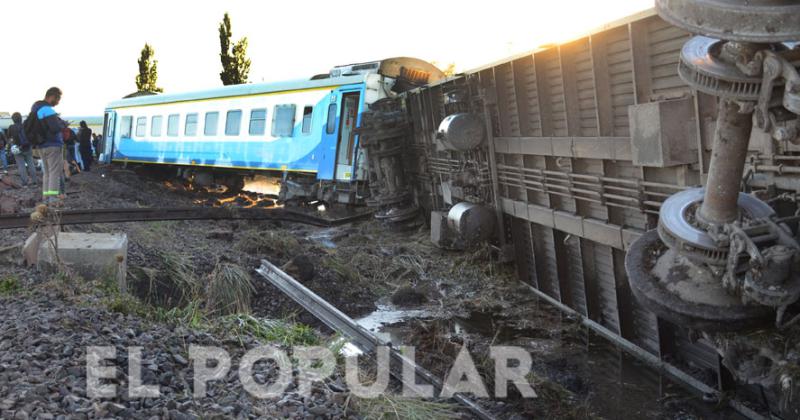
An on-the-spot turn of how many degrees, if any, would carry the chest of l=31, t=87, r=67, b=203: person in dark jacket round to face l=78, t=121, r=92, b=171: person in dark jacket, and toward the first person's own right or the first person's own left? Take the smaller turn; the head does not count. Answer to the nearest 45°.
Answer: approximately 90° to the first person's own left

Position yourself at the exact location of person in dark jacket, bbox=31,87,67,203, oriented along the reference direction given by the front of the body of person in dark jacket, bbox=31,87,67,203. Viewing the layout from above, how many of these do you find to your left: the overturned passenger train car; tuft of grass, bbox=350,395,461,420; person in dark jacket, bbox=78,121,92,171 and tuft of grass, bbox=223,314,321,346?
1

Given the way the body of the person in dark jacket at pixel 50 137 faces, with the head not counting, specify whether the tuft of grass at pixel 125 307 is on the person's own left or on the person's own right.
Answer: on the person's own right

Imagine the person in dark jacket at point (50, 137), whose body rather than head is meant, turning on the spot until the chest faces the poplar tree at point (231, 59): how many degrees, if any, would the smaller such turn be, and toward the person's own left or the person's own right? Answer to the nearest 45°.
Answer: approximately 90° to the person's own left

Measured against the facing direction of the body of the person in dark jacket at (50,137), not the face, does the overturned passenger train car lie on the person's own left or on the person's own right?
on the person's own right

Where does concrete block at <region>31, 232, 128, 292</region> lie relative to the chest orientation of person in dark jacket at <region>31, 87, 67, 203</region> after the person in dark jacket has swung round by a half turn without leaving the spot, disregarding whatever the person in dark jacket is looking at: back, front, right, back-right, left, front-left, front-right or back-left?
left

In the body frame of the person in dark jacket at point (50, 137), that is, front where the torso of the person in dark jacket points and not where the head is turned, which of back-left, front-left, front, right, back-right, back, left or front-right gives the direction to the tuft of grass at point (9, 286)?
right

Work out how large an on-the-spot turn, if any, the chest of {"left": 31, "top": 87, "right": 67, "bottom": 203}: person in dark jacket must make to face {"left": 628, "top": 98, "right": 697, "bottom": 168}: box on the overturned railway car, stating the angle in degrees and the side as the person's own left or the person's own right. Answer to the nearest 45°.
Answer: approximately 45° to the person's own right

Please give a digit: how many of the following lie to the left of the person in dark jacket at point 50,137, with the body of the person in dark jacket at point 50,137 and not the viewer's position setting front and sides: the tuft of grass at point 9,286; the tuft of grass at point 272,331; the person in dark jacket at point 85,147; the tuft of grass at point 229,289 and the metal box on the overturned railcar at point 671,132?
1

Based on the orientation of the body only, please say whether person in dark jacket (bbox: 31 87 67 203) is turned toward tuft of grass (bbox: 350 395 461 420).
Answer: no

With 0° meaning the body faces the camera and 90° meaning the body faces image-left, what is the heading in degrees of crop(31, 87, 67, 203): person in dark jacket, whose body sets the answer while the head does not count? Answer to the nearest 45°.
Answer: approximately 270°

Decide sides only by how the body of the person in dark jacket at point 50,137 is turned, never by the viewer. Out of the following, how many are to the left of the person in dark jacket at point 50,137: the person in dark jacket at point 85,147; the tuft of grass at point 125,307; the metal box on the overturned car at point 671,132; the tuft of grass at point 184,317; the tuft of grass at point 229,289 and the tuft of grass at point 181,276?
1

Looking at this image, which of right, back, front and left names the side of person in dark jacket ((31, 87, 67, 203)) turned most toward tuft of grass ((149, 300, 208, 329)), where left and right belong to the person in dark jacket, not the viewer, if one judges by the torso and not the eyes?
right

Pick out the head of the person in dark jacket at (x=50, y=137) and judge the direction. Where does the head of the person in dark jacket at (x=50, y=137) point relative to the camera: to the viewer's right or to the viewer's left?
to the viewer's right

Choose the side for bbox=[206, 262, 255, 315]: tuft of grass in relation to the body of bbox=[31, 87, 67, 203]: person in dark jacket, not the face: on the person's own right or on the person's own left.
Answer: on the person's own right
